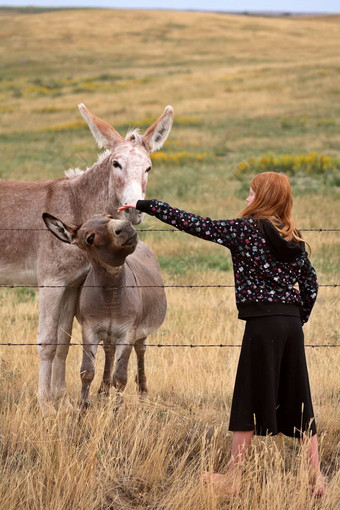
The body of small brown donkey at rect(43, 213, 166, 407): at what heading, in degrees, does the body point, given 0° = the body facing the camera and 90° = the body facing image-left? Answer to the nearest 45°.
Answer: approximately 0°

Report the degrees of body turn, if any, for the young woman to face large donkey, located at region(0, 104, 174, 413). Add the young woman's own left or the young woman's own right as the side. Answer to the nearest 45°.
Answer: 0° — they already face it

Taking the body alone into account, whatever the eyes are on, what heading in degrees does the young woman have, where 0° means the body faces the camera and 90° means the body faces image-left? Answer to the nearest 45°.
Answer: approximately 135°

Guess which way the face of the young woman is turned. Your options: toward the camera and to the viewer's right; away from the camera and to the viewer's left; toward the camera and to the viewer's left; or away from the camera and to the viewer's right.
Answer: away from the camera and to the viewer's left
